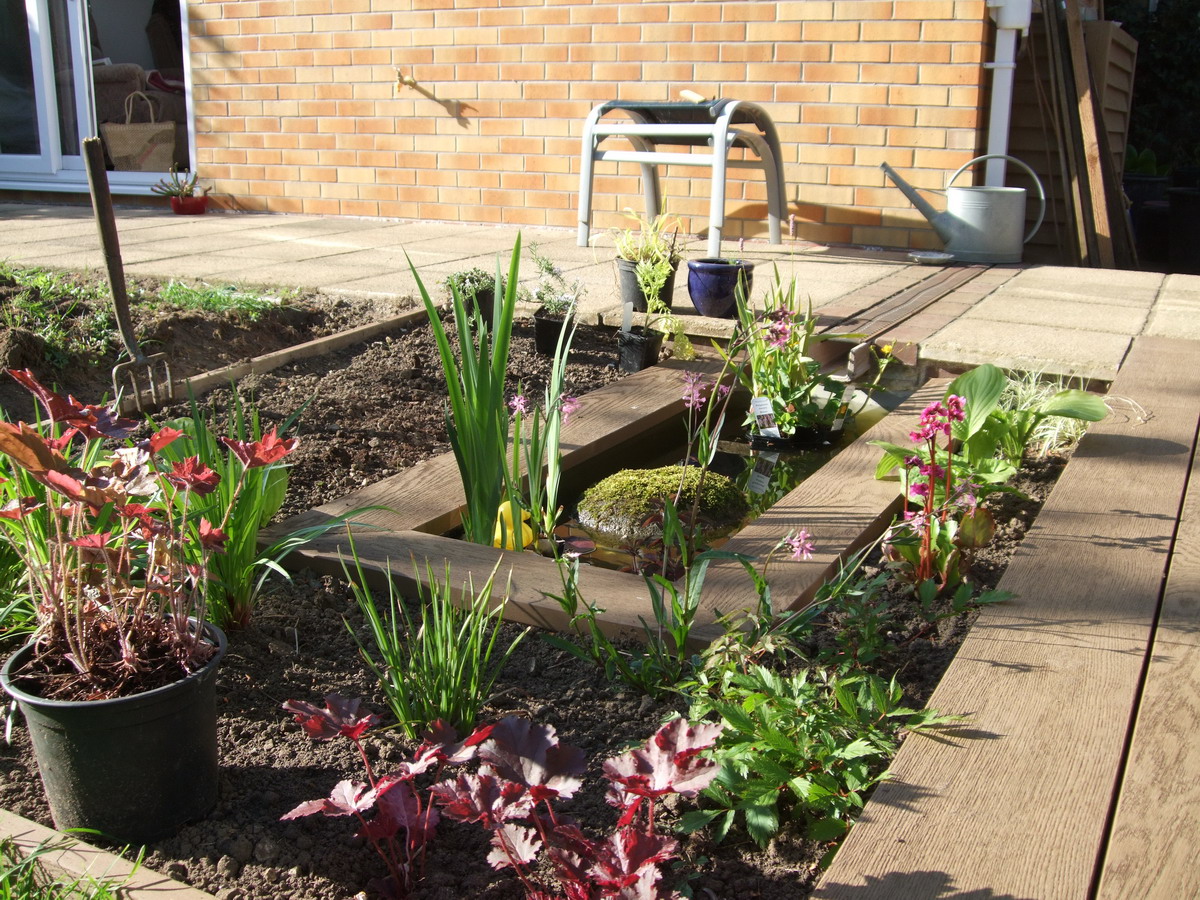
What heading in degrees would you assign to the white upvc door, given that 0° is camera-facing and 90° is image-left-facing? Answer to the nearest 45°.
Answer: approximately 0°

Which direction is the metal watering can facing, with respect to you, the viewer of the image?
facing to the left of the viewer

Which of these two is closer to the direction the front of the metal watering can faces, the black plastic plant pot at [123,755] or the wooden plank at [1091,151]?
the black plastic plant pot

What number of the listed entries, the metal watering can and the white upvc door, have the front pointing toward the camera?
1

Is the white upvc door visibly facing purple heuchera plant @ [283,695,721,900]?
yes

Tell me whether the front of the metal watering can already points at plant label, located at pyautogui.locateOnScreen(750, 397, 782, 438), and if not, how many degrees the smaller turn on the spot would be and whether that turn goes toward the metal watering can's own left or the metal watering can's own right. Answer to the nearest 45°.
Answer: approximately 90° to the metal watering can's own left

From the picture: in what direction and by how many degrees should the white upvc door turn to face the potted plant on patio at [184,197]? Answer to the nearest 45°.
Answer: approximately 45° to its left
